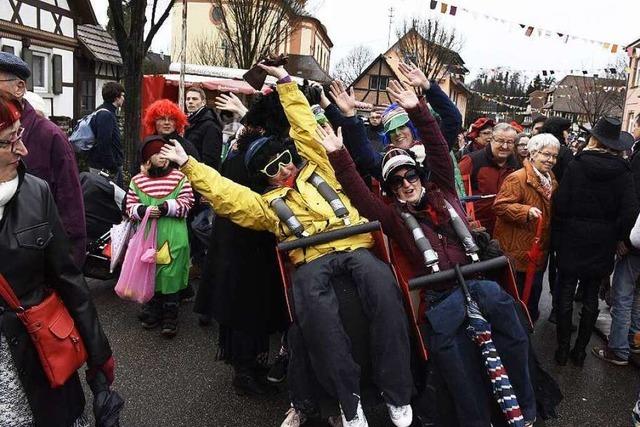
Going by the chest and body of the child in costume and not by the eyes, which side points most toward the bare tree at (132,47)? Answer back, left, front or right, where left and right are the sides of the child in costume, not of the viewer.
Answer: back

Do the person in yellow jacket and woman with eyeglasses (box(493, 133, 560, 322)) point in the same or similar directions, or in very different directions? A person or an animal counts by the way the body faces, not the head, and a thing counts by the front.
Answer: same or similar directions

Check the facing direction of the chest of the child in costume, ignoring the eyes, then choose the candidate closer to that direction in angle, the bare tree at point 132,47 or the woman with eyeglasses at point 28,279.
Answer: the woman with eyeglasses

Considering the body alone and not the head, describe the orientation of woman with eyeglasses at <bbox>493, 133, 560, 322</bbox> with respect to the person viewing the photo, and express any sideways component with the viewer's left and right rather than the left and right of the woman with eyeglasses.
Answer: facing the viewer and to the right of the viewer

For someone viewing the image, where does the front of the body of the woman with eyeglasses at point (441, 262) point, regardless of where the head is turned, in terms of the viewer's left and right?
facing the viewer

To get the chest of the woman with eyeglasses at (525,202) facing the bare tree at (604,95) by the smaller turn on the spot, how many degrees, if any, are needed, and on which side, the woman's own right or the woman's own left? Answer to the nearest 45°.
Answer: approximately 135° to the woman's own left

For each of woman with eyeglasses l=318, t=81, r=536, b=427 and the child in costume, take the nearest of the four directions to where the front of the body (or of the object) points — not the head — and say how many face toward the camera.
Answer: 2

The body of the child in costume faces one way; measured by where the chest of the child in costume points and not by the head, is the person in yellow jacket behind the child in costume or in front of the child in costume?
in front

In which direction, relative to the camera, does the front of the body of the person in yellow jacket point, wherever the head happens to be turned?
toward the camera

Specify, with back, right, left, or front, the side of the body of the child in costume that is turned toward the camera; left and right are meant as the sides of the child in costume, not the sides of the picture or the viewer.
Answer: front

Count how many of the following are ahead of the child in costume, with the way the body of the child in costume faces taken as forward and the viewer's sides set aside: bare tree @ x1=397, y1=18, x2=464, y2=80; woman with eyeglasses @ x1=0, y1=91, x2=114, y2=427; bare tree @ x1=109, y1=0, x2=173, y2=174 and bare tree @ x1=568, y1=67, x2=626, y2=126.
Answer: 1

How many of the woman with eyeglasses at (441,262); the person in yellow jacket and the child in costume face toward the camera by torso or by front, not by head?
3
